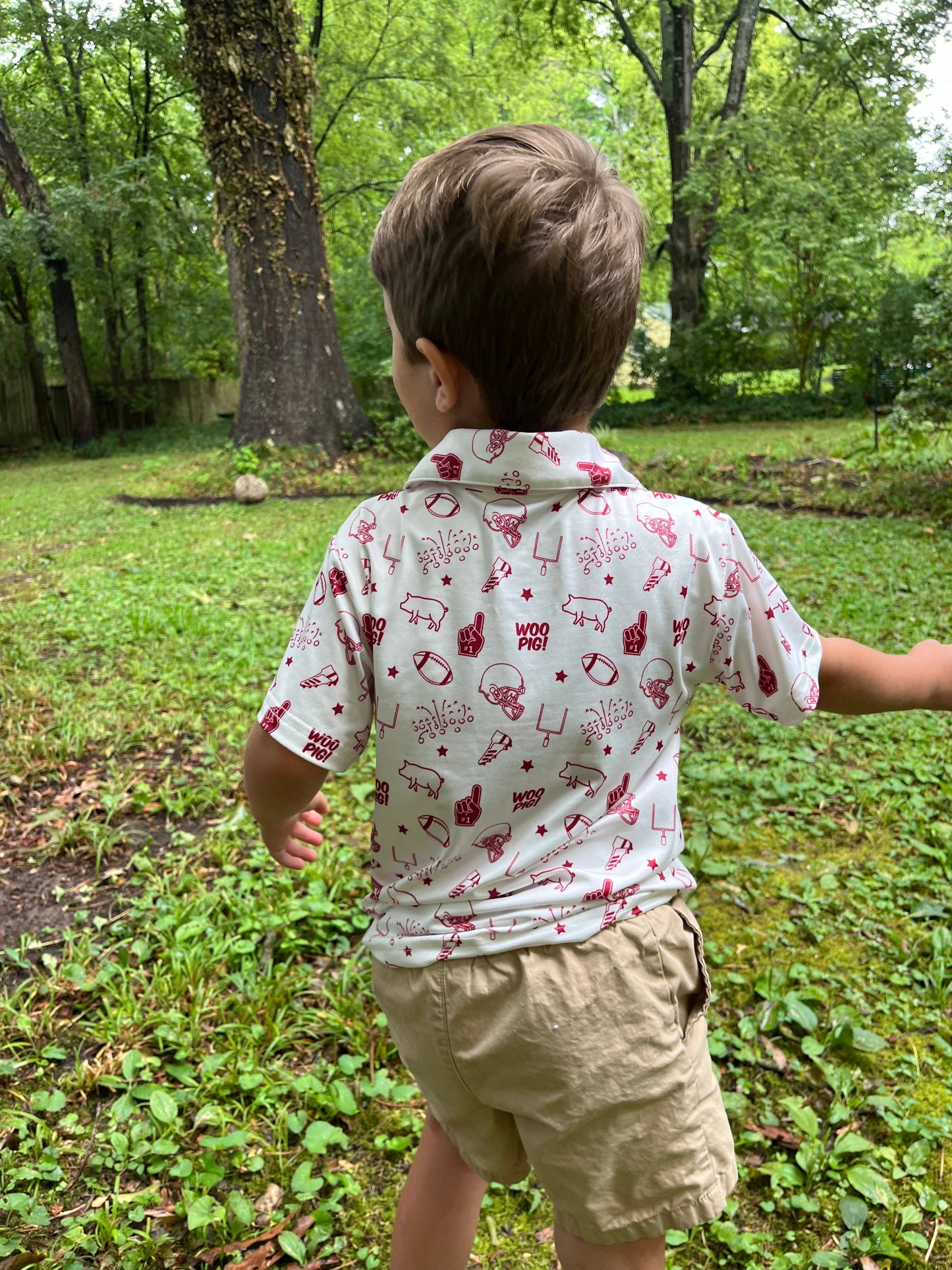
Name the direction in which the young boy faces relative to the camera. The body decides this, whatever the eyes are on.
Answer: away from the camera

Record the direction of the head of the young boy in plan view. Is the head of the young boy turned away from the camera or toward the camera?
away from the camera
